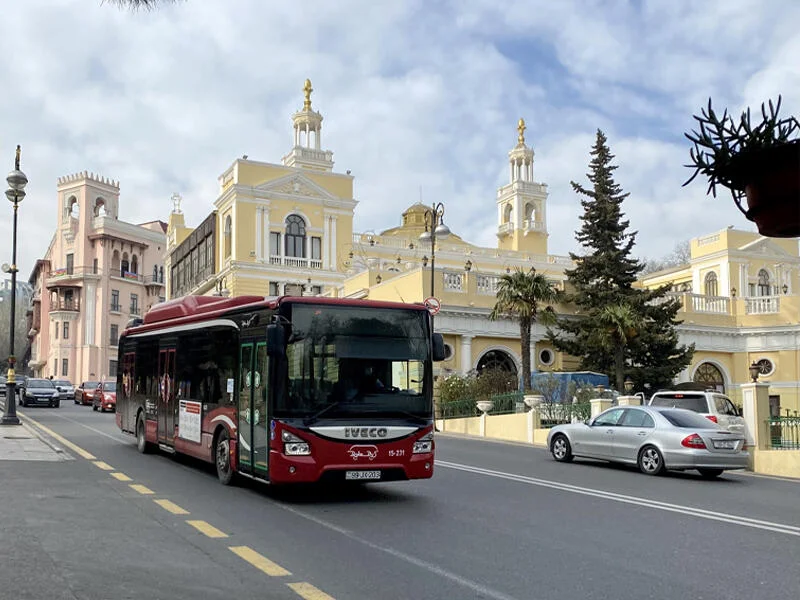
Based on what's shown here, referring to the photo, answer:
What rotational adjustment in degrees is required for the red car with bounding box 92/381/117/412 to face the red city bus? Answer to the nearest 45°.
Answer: approximately 45° to its right

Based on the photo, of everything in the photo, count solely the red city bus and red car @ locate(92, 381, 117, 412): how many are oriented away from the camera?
0

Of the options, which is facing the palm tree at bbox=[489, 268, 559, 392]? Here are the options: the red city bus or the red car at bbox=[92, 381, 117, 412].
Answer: the red car

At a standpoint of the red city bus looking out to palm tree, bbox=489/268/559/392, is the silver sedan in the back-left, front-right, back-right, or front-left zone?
front-right

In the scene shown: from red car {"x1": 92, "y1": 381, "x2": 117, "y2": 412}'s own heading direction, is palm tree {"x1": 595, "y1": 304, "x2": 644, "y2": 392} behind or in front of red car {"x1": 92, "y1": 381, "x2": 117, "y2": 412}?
in front

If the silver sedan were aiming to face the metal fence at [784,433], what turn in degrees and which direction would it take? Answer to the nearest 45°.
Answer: approximately 90° to its right

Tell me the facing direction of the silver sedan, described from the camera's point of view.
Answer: facing away from the viewer and to the left of the viewer

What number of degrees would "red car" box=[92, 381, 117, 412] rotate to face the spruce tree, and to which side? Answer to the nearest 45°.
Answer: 0° — it already faces it

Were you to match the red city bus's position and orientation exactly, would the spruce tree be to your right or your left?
on your left

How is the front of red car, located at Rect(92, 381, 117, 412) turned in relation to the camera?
facing the viewer and to the right of the viewer

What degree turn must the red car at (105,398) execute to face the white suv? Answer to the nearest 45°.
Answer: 0° — it already faces it

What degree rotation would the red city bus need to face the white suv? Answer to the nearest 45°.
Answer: approximately 90° to its left

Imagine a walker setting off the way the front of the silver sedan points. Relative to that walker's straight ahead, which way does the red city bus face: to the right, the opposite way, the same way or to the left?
the opposite way

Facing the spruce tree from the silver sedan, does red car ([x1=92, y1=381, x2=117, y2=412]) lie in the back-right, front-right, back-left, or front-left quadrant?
front-left

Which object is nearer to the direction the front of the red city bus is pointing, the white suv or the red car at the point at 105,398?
the white suv

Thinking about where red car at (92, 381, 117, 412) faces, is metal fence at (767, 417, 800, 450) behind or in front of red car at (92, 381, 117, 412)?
in front
